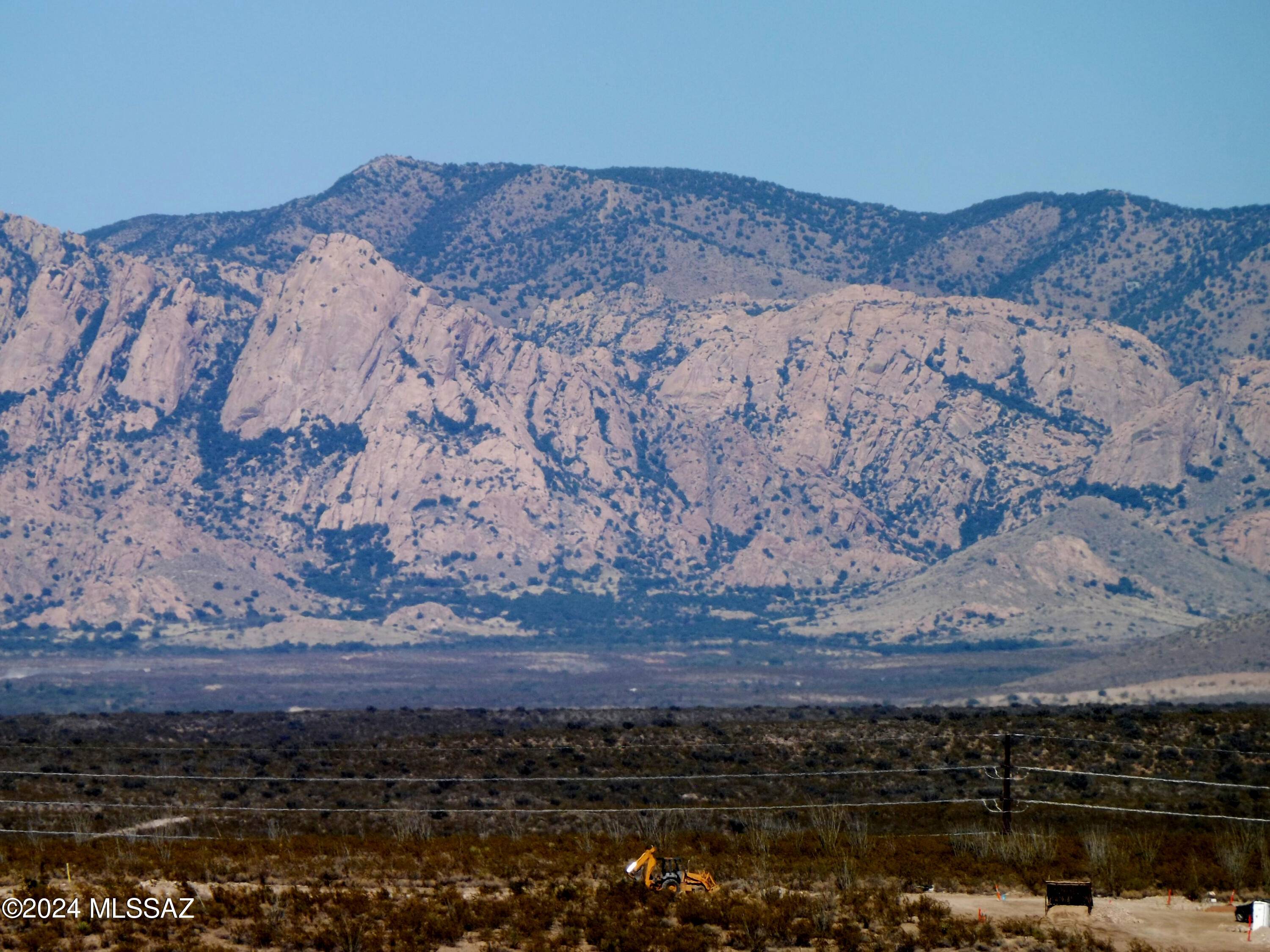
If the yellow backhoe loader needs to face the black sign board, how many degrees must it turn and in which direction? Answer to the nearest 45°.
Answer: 0° — it already faces it

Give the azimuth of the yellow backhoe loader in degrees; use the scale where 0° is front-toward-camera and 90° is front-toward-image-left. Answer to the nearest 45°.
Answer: approximately 270°
